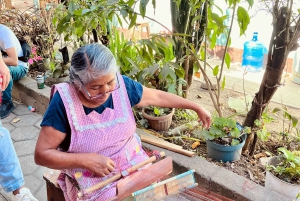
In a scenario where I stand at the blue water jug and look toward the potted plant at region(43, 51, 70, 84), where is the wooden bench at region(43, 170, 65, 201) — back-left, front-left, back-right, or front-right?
front-left

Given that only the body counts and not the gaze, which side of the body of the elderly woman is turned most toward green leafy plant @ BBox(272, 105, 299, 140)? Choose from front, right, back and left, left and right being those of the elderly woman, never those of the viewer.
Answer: left

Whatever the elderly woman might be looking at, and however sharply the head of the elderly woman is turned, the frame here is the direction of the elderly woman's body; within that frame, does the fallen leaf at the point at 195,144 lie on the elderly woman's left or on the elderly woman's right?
on the elderly woman's left

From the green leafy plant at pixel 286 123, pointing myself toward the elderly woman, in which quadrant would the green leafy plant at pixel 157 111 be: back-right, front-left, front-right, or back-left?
front-right

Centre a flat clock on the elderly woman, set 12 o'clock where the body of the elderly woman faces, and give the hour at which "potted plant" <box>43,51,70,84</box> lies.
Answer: The potted plant is roughly at 7 o'clock from the elderly woman.

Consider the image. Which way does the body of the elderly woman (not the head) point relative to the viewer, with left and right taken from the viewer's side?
facing the viewer and to the right of the viewer

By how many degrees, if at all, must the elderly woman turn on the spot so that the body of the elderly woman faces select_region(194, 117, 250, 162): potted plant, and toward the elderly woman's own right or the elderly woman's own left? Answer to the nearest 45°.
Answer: approximately 90° to the elderly woman's own left

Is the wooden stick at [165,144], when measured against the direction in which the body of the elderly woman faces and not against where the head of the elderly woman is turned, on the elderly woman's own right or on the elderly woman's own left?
on the elderly woman's own left
